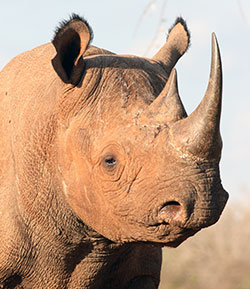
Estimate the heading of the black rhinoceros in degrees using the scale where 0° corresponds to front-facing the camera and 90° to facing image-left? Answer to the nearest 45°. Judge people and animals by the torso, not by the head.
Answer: approximately 315°
